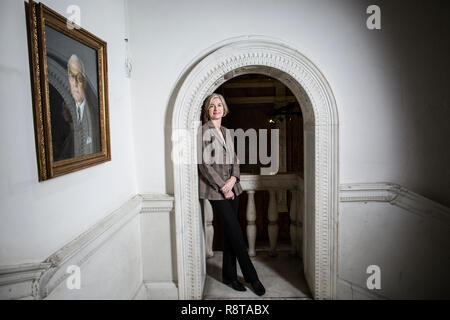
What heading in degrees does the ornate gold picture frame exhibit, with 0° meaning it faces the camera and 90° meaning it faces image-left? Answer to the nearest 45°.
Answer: approximately 315°

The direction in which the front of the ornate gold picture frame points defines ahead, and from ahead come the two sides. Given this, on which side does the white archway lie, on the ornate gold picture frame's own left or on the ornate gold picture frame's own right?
on the ornate gold picture frame's own left

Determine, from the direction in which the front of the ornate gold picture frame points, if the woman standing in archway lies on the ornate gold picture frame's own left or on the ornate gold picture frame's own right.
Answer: on the ornate gold picture frame's own left

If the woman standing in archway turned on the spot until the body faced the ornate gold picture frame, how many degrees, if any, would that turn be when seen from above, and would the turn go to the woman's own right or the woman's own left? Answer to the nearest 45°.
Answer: approximately 90° to the woman's own right

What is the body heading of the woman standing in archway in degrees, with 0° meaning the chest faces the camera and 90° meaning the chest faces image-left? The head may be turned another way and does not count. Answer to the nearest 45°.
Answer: approximately 315°

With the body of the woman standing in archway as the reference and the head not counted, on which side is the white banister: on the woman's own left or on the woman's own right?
on the woman's own left
